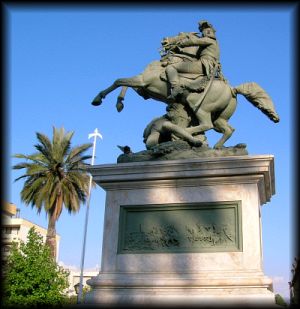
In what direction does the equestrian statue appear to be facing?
to the viewer's left

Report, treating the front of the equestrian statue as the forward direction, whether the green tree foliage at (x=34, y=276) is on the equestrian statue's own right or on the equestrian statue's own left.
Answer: on the equestrian statue's own right
